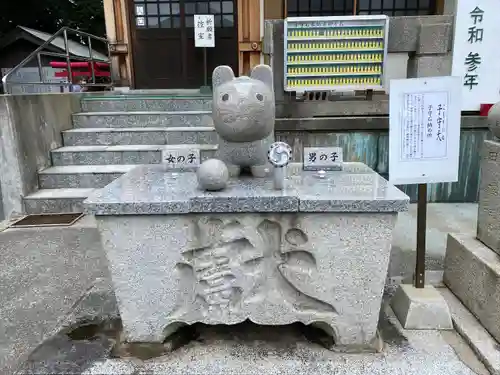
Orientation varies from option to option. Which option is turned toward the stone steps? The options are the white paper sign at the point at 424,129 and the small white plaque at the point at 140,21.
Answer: the small white plaque

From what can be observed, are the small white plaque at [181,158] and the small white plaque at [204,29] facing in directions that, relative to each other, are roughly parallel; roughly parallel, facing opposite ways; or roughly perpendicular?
roughly parallel

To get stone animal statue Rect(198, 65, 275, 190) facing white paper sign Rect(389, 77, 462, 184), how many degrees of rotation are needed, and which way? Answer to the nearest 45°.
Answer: approximately 90° to its left

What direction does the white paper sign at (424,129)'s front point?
toward the camera

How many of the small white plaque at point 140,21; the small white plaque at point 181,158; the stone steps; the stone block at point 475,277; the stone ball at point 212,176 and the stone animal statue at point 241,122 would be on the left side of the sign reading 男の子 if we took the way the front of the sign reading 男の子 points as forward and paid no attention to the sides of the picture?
1

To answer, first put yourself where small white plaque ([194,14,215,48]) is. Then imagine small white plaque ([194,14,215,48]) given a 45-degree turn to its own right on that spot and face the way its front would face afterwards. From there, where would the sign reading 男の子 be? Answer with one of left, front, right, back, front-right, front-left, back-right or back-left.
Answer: front-left

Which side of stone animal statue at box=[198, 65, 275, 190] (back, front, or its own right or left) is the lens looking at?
front

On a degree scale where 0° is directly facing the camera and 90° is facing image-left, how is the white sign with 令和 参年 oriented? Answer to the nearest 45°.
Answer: approximately 0°

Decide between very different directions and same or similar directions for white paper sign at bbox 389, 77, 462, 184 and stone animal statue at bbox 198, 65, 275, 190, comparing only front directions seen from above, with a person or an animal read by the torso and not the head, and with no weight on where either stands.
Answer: same or similar directions

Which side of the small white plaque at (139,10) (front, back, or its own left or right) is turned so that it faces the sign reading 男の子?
front

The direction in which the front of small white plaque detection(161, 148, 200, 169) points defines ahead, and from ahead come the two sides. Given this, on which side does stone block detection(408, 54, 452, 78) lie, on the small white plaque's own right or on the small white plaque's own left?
on the small white plaque's own left

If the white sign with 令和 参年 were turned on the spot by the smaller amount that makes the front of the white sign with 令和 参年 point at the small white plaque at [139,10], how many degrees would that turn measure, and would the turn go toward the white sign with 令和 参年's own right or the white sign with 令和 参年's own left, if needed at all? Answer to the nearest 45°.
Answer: approximately 90° to the white sign with 令和 参年's own right

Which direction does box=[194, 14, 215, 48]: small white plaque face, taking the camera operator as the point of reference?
facing the viewer

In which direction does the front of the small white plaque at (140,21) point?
toward the camera
